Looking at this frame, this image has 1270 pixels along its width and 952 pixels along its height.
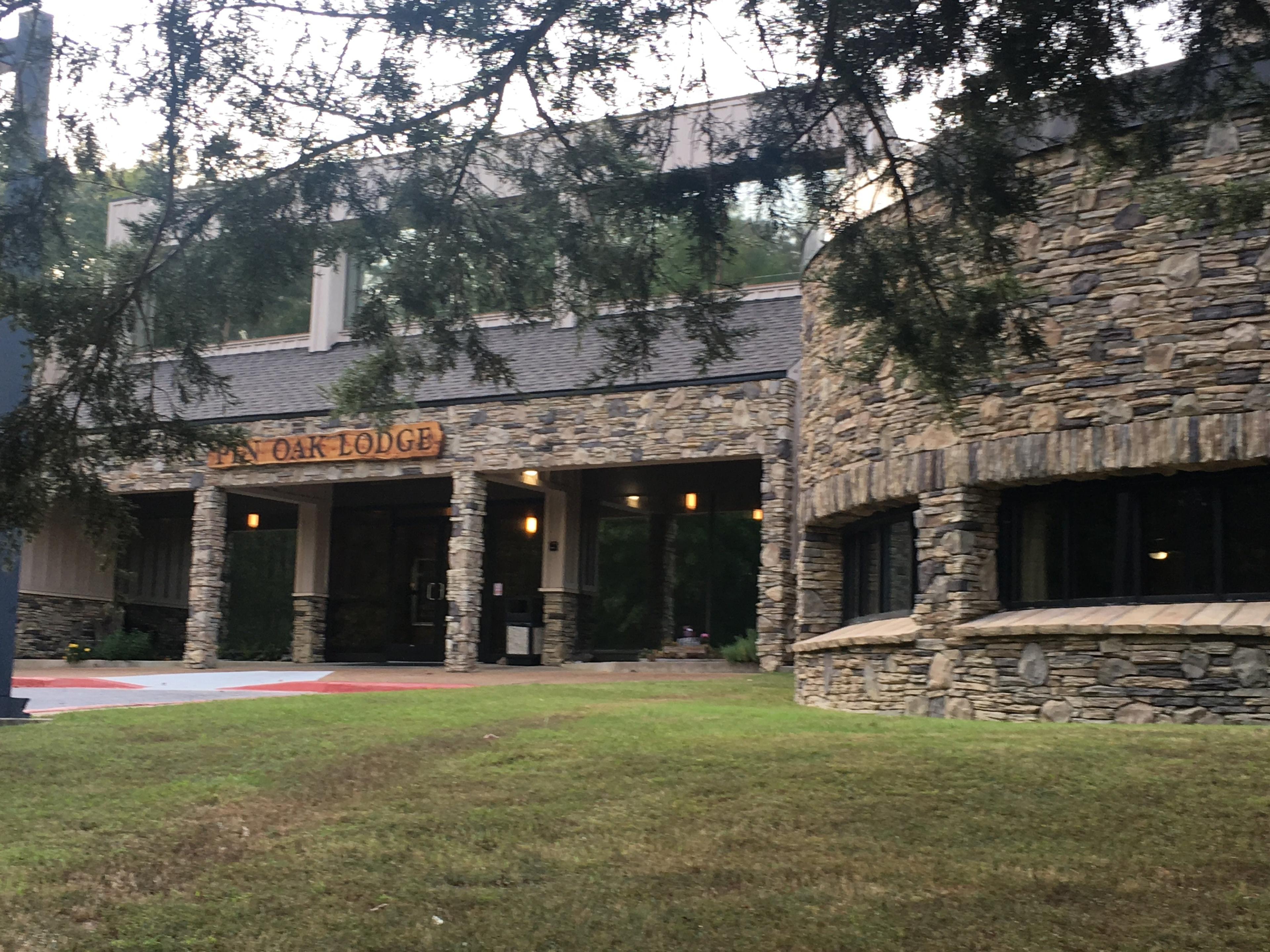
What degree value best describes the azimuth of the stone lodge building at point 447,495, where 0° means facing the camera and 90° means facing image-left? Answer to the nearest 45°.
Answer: approximately 0°

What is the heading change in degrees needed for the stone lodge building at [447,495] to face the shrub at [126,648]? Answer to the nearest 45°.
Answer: approximately 135° to its right
